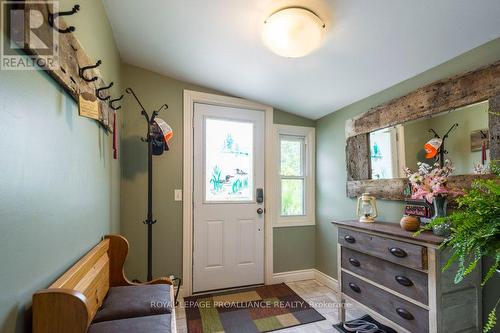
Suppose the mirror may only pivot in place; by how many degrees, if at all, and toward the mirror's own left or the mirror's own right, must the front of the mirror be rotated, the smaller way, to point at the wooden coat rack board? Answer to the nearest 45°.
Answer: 0° — it already faces it

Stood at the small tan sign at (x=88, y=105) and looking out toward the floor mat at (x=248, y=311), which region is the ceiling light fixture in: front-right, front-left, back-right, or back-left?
front-right

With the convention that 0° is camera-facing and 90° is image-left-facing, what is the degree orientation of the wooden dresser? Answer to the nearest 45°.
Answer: approximately 45°

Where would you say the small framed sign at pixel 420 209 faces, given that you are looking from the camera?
facing the viewer and to the left of the viewer

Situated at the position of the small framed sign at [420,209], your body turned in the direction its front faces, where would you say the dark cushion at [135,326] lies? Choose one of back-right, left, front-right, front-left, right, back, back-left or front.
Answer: front

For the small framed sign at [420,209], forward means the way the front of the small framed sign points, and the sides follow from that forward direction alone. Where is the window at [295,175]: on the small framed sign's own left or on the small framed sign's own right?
on the small framed sign's own right

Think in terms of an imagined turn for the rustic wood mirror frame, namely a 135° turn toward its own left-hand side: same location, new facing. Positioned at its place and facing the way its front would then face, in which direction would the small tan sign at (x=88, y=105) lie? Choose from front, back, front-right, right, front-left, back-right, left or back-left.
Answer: back-right

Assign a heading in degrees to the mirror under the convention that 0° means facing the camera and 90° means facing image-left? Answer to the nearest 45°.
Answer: approximately 45°

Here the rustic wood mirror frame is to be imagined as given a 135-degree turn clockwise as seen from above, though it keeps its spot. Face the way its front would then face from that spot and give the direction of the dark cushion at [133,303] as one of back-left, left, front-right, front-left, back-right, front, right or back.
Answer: back-left

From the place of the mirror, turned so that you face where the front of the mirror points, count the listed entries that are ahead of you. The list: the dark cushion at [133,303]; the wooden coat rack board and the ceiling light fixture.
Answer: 3
